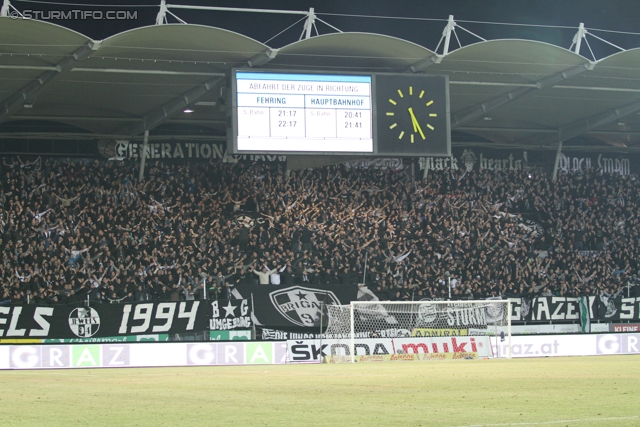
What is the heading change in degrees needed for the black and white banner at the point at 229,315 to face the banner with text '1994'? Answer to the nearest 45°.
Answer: approximately 90° to its right

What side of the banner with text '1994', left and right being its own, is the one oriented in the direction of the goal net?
left

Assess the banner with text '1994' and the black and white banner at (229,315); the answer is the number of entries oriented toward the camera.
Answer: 2

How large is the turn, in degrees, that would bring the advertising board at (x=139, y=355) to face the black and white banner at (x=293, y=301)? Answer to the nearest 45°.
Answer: approximately 135° to its left

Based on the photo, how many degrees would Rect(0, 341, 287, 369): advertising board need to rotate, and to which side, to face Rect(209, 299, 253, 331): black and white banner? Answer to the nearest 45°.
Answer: approximately 135° to its left

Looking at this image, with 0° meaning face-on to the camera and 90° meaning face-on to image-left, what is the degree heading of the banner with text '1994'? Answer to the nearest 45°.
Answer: approximately 0°
